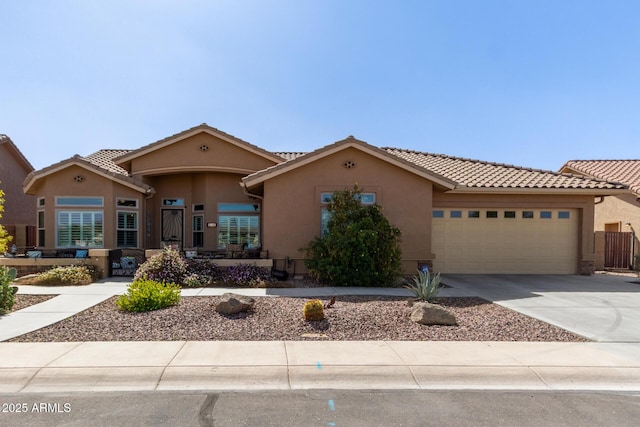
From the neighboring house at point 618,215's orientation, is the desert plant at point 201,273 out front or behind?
out front

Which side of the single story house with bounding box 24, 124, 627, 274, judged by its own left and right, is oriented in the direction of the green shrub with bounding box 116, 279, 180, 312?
front

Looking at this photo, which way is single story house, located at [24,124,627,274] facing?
toward the camera

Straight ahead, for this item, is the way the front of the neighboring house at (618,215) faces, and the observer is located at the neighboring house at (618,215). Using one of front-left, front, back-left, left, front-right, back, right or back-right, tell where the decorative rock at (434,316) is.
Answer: front

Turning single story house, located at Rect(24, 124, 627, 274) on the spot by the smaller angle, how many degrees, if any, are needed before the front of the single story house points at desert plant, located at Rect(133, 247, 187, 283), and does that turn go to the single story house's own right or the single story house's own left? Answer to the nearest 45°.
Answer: approximately 45° to the single story house's own right

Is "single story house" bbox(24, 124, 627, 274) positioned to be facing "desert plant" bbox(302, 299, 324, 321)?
yes

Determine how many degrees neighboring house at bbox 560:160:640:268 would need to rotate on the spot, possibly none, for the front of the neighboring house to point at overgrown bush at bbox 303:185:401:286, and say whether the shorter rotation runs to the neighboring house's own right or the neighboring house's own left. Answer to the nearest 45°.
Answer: approximately 45° to the neighboring house's own right

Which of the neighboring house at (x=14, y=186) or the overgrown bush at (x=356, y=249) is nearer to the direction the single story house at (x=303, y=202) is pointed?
the overgrown bush

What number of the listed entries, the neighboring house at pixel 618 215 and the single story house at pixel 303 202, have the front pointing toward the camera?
2

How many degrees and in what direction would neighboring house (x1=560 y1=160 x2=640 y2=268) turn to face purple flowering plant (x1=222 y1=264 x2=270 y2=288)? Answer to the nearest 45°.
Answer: approximately 45° to its right

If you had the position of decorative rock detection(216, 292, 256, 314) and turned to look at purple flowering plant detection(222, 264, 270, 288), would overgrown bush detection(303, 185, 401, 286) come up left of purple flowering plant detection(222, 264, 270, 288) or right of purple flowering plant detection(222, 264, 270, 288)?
right
